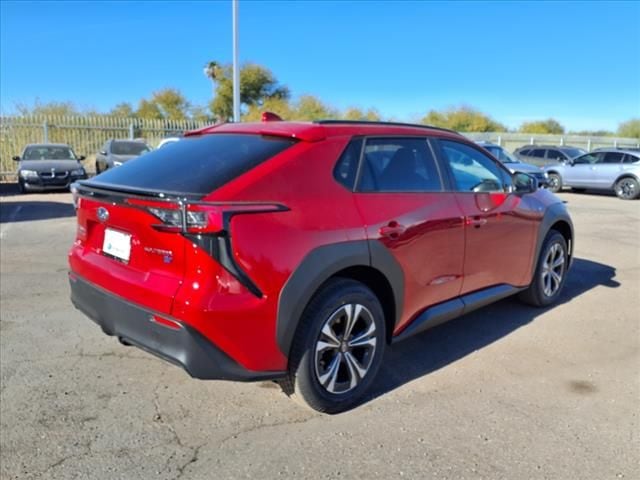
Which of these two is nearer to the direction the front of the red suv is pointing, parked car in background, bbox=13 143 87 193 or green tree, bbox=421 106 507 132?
the green tree

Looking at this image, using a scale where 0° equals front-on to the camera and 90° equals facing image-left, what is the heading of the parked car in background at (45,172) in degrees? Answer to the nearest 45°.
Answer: approximately 0°

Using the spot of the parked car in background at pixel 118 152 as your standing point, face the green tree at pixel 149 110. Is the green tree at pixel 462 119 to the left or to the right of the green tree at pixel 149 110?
right

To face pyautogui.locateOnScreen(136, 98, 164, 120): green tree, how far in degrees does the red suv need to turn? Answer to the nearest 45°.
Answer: approximately 45° to its left

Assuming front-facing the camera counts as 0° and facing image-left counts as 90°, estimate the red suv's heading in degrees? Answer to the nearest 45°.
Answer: approximately 225°

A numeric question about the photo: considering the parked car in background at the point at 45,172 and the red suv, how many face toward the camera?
1

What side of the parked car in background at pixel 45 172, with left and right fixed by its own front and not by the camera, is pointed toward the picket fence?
back

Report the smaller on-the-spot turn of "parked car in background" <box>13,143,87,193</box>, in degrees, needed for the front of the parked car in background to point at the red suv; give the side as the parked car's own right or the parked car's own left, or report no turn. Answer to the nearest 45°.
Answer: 0° — it already faces it
